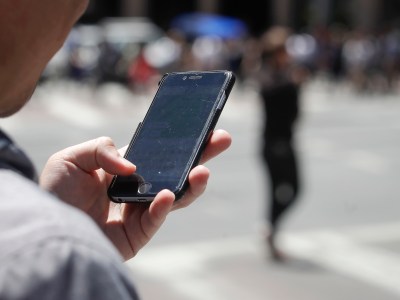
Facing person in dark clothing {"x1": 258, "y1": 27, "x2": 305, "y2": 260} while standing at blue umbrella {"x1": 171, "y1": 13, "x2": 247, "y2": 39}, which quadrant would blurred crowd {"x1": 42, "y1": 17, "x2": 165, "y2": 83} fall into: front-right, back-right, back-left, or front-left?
front-right

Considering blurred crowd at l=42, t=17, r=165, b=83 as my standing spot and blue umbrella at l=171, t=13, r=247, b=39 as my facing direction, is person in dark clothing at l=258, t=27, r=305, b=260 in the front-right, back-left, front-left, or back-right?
back-right

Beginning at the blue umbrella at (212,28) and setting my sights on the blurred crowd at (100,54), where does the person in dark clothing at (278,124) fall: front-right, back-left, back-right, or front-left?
front-left
